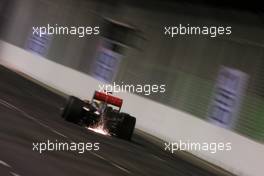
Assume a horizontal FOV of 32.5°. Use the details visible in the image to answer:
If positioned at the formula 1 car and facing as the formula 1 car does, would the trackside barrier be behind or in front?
in front

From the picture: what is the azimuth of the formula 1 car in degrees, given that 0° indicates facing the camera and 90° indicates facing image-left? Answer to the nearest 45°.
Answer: approximately 180°
